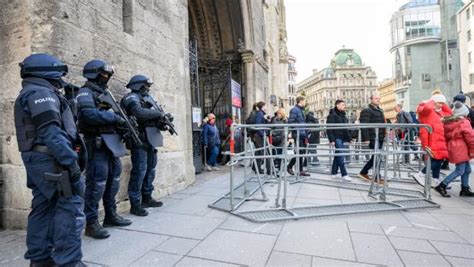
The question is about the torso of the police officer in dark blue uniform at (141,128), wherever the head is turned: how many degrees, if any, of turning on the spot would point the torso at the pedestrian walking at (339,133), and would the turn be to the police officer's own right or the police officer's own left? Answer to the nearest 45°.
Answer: approximately 45° to the police officer's own left

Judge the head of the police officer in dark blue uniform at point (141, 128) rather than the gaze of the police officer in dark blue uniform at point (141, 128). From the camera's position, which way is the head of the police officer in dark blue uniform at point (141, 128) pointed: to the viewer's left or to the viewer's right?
to the viewer's right

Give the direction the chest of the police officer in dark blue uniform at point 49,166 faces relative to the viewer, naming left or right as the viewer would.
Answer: facing to the right of the viewer

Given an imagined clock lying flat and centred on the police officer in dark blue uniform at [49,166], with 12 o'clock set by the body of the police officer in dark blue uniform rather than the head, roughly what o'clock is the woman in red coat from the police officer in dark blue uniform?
The woman in red coat is roughly at 12 o'clock from the police officer in dark blue uniform.

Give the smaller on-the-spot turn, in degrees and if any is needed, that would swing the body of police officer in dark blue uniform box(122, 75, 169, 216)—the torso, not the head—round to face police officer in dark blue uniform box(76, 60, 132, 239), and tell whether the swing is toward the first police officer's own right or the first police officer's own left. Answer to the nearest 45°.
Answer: approximately 90° to the first police officer's own right

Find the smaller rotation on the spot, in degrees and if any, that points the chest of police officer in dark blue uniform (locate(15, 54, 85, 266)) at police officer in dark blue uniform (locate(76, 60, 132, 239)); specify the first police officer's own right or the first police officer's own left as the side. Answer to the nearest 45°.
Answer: approximately 45° to the first police officer's own left

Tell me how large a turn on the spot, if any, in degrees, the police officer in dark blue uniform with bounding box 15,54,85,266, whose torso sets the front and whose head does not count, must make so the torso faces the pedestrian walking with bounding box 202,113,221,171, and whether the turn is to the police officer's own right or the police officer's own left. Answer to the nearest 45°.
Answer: approximately 45° to the police officer's own left
